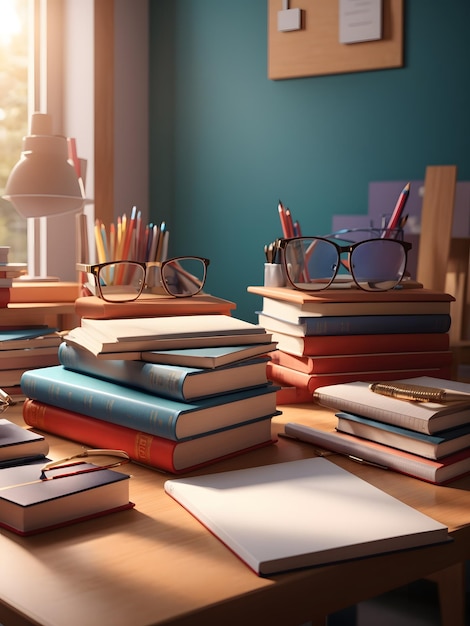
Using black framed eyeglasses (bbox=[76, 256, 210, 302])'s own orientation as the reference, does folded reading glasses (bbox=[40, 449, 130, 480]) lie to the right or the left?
on its right

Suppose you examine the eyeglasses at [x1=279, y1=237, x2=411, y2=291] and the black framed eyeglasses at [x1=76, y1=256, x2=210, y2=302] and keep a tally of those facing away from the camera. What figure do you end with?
0

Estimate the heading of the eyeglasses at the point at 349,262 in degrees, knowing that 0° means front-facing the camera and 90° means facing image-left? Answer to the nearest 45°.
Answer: approximately 0°

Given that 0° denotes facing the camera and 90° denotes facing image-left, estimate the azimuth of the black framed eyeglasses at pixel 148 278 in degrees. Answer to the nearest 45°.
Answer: approximately 315°
